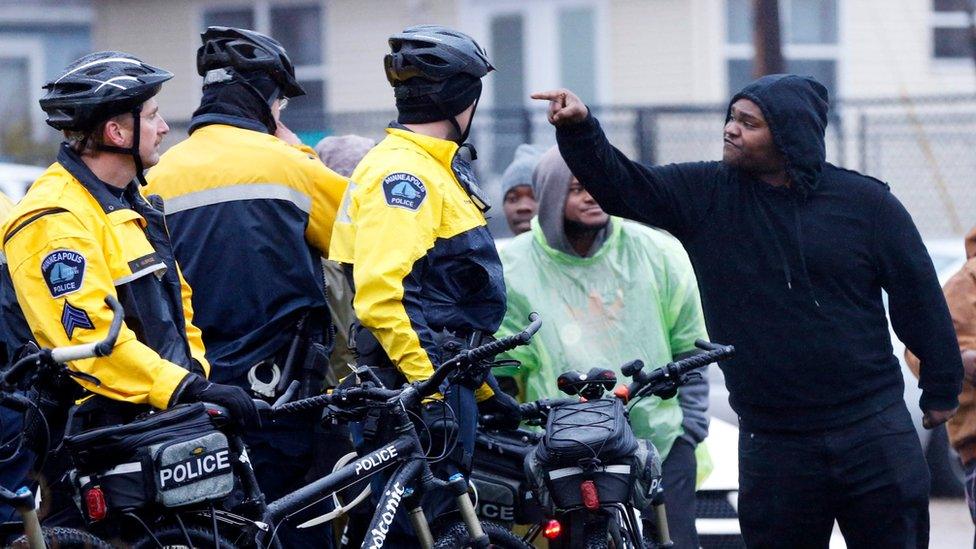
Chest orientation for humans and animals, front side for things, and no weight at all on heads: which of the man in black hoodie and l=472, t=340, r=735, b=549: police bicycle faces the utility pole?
the police bicycle

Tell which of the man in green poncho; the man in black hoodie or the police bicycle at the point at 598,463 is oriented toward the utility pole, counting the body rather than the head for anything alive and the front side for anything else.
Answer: the police bicycle

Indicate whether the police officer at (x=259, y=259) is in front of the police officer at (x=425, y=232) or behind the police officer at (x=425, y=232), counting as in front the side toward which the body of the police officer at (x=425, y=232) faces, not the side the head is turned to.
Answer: behind

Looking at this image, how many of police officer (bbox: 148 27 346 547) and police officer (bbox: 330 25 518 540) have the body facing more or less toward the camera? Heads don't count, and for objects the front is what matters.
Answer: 0

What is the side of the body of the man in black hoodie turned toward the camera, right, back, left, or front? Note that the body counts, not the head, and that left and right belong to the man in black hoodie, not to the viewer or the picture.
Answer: front

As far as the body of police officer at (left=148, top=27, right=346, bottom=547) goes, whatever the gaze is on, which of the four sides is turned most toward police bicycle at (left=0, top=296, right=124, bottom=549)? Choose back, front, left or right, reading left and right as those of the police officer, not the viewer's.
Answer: back

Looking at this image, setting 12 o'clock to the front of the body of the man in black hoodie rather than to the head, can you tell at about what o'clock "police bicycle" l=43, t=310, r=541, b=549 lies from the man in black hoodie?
The police bicycle is roughly at 2 o'clock from the man in black hoodie.

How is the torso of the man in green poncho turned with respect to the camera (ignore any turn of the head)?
toward the camera

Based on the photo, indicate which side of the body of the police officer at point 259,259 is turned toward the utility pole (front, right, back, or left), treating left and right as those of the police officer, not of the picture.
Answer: front

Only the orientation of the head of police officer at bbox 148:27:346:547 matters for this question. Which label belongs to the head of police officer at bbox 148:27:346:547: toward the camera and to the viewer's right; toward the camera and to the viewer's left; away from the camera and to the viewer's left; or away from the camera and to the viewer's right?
away from the camera and to the viewer's right

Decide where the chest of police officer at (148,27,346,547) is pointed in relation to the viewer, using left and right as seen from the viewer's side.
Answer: facing away from the viewer and to the right of the viewer

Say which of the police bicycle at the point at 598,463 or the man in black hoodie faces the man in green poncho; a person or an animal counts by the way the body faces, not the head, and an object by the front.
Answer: the police bicycle

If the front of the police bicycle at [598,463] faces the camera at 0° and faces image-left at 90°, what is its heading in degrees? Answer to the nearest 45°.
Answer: approximately 180°

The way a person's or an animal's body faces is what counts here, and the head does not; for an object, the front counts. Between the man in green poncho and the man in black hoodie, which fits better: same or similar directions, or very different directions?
same or similar directions

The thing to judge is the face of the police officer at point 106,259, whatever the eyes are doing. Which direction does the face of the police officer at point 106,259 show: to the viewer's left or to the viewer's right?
to the viewer's right

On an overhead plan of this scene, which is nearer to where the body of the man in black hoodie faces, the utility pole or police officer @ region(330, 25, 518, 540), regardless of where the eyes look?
the police officer
